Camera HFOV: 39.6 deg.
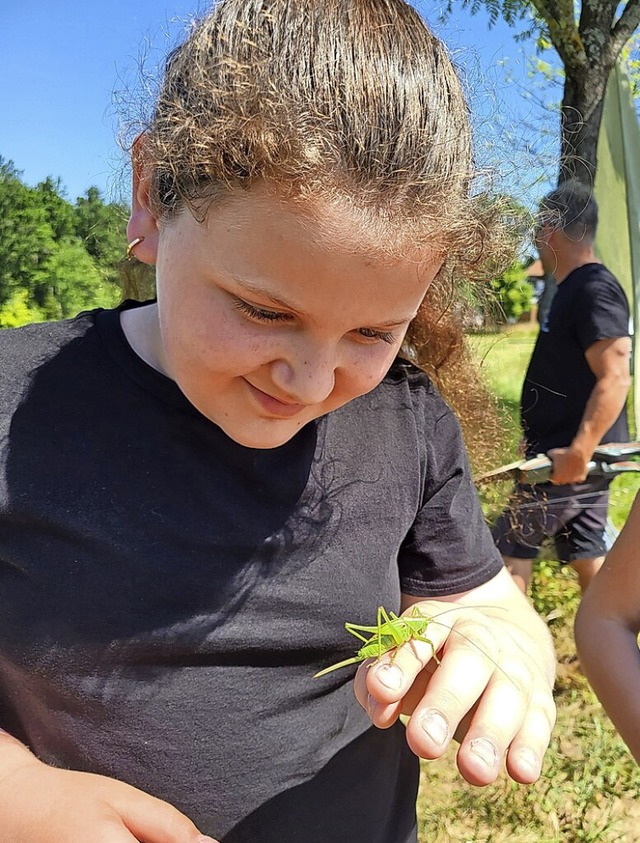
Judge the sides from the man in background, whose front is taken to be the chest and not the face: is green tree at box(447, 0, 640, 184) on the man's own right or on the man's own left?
on the man's own right

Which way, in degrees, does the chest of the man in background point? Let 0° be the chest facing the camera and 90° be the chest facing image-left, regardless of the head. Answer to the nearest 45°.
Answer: approximately 90°

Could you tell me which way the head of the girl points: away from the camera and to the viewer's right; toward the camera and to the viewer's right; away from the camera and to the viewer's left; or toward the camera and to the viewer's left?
toward the camera and to the viewer's right

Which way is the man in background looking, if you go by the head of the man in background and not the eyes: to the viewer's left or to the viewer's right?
to the viewer's left

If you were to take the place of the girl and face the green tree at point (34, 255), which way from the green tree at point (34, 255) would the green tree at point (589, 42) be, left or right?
right
